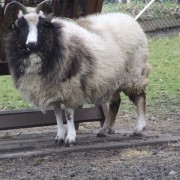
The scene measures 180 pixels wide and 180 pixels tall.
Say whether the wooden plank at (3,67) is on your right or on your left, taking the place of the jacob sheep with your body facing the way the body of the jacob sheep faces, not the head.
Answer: on your right

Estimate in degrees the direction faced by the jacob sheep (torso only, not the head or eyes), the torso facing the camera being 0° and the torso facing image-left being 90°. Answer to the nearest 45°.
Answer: approximately 45°
